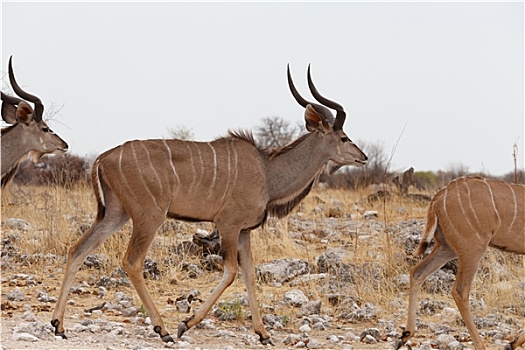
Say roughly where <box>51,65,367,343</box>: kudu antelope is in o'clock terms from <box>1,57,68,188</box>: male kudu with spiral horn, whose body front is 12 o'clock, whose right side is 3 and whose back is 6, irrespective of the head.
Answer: The kudu antelope is roughly at 1 o'clock from the male kudu with spiral horn.

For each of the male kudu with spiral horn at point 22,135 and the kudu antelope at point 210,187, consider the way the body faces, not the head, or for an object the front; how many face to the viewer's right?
2

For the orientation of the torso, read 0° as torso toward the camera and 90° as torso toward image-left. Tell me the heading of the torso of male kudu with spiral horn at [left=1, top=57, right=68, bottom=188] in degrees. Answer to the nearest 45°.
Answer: approximately 270°

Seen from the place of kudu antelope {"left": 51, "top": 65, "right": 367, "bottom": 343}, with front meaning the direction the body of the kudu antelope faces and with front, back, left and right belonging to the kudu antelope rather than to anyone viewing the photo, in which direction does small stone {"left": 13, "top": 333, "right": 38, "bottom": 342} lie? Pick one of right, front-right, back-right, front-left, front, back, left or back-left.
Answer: back-right

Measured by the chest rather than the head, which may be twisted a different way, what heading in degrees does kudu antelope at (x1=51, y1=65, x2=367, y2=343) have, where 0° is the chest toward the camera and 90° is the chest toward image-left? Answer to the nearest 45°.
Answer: approximately 270°
